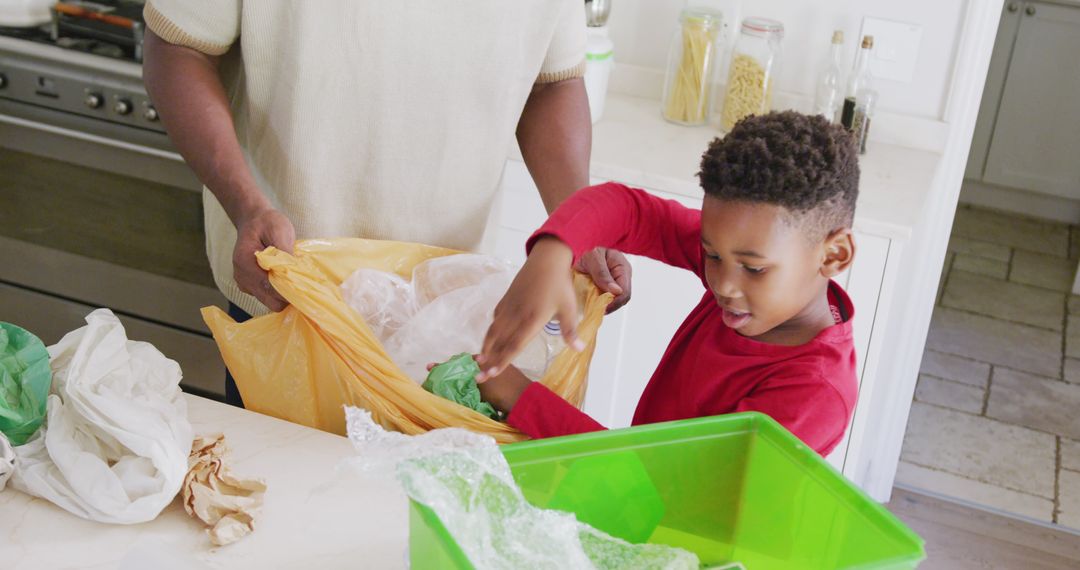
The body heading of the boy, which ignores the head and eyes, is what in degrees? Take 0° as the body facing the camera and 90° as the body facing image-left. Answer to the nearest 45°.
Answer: approximately 45°

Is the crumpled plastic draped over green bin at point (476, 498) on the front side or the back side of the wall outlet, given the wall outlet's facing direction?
on the front side

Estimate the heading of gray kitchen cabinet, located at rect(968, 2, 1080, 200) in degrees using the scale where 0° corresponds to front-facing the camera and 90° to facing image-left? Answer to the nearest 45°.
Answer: approximately 0°

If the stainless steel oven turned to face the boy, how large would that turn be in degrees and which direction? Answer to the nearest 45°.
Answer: approximately 45° to its left

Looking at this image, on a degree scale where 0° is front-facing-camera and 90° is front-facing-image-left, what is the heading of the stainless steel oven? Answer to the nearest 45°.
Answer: approximately 45°

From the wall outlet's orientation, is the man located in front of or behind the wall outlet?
in front

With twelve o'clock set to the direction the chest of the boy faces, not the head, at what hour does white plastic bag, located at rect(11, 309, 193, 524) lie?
The white plastic bag is roughly at 1 o'clock from the boy.

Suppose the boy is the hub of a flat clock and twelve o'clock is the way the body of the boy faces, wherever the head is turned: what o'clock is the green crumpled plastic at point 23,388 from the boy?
The green crumpled plastic is roughly at 1 o'clock from the boy.

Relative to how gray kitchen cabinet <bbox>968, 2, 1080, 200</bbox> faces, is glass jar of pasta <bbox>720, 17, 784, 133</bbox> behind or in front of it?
in front

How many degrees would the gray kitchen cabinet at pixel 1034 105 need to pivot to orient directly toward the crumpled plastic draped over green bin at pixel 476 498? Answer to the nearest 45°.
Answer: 0° — it already faces it

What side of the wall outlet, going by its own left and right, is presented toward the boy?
front

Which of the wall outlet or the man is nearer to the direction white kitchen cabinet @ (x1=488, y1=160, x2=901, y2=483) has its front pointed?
the man
